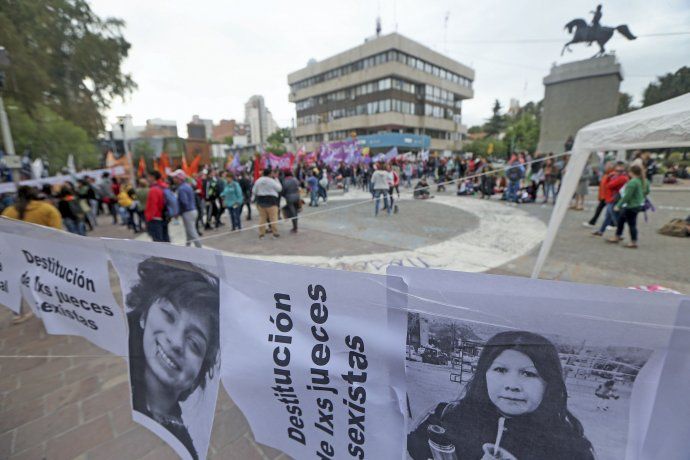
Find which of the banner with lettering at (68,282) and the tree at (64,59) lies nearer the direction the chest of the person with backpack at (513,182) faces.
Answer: the tree

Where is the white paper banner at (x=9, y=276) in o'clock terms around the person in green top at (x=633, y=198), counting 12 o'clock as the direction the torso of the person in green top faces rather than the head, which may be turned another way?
The white paper banner is roughly at 10 o'clock from the person in green top.

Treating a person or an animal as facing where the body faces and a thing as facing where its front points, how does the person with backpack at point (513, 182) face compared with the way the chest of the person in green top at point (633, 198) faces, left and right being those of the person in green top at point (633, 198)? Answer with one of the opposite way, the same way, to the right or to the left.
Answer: to the right

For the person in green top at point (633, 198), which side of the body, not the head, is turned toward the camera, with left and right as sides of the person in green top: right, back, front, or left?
left

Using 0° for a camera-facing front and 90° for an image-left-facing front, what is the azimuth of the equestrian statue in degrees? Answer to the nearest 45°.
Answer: approximately 90°

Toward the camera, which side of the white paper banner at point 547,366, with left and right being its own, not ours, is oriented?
front

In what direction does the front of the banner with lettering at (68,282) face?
toward the camera

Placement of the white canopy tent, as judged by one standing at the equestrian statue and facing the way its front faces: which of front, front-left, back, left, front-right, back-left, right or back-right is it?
left

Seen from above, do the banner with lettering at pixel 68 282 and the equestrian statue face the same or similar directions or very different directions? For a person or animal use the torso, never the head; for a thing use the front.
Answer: very different directions

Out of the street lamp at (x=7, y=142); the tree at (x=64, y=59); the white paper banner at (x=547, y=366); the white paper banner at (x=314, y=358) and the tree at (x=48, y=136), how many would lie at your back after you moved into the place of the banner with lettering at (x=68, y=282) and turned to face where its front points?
3

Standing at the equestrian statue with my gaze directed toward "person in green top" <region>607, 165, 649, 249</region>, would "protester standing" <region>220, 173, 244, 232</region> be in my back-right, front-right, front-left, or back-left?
front-right

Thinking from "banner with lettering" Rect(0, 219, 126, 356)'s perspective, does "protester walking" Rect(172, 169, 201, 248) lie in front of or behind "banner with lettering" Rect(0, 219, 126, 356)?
behind

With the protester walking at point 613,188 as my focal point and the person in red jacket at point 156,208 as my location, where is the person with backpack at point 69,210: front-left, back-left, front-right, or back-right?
back-left

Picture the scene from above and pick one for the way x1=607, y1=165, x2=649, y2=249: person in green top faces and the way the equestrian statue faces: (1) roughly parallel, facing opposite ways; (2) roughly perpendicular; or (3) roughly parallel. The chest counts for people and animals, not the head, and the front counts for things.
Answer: roughly parallel

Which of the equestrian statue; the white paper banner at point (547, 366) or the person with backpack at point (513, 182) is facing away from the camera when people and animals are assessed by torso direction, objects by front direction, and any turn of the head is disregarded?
the person with backpack
